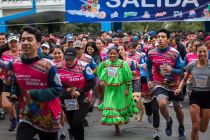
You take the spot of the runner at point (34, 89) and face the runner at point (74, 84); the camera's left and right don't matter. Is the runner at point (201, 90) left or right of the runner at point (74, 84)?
right

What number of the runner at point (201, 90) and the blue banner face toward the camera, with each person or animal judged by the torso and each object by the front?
2

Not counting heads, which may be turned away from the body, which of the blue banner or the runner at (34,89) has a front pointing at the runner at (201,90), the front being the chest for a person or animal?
the blue banner

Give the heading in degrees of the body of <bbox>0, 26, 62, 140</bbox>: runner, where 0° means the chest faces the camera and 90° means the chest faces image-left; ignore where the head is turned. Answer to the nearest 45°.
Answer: approximately 45°

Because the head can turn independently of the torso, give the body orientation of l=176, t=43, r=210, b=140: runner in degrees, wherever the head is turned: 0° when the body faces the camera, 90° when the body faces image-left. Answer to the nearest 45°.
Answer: approximately 0°

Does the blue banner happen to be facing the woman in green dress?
yes

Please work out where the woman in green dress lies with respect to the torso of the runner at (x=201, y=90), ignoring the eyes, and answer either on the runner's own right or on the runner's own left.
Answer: on the runner's own right
